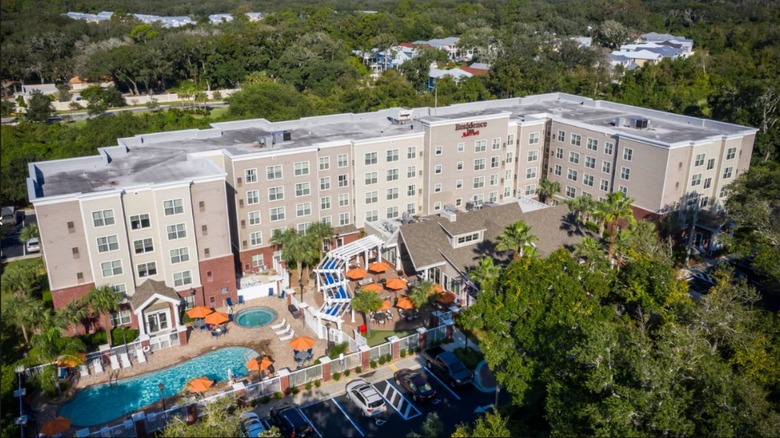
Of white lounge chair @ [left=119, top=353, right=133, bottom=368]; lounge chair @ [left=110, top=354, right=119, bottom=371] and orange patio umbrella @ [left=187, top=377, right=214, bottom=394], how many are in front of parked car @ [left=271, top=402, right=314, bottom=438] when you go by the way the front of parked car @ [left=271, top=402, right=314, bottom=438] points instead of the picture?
3

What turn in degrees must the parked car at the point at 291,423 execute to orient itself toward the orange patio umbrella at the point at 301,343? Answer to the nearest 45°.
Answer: approximately 45° to its right

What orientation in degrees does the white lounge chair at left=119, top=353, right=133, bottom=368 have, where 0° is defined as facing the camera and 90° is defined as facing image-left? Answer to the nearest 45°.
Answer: approximately 315°

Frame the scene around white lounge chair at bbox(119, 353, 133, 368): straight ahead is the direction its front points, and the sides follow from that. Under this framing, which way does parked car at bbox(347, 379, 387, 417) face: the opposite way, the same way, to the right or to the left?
the opposite way

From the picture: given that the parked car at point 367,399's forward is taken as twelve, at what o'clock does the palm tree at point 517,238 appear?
The palm tree is roughly at 3 o'clock from the parked car.

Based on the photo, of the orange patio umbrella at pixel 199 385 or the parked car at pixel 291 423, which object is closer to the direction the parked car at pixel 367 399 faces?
the orange patio umbrella

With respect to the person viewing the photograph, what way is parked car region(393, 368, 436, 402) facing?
facing away from the viewer and to the left of the viewer

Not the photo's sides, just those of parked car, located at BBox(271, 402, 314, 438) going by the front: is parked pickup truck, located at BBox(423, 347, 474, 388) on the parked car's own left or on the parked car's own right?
on the parked car's own right

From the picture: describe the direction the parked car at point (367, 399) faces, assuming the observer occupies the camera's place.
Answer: facing away from the viewer and to the left of the viewer

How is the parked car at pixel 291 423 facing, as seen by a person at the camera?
facing away from the viewer and to the left of the viewer

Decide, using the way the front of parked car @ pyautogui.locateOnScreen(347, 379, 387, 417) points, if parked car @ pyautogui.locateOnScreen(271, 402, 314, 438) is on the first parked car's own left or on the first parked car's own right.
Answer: on the first parked car's own left

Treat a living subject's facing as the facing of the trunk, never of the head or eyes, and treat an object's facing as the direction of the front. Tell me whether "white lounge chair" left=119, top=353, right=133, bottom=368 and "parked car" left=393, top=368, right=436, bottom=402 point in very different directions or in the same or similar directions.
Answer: very different directions

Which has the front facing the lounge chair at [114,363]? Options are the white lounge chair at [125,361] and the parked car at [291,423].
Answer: the parked car
